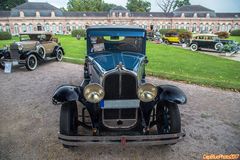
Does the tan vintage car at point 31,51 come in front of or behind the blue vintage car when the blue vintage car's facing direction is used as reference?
behind

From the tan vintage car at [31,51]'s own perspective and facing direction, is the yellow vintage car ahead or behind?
behind

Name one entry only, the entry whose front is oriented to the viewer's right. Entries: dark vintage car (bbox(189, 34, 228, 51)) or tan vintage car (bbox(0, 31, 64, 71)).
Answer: dark vintage car (bbox(189, 34, 228, 51))

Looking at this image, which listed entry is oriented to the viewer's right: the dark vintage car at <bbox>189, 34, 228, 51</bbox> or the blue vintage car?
the dark vintage car

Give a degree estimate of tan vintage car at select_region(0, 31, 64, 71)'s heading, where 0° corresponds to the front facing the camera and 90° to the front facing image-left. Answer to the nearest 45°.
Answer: approximately 45°

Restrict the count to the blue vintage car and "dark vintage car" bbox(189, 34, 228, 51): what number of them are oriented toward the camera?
1

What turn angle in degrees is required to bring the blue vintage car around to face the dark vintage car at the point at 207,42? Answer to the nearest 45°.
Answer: approximately 135° to its left

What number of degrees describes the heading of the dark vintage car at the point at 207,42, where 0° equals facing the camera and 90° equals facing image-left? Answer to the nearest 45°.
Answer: approximately 270°

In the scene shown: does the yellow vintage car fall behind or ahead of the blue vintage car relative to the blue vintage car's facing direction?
behind
